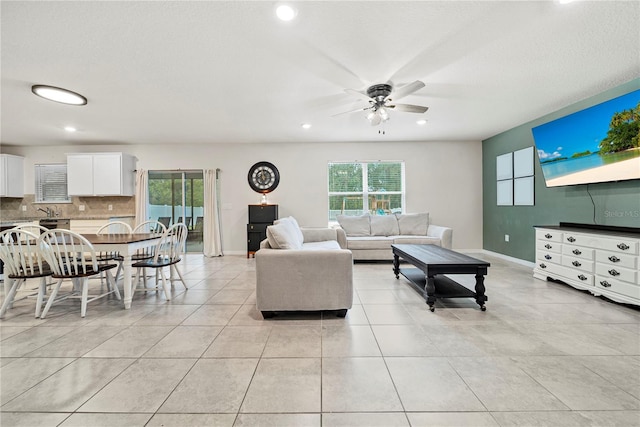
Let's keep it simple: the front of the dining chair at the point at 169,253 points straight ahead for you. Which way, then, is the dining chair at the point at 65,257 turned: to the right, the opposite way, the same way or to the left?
to the right

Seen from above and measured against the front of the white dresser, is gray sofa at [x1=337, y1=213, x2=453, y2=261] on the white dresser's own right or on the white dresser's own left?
on the white dresser's own right

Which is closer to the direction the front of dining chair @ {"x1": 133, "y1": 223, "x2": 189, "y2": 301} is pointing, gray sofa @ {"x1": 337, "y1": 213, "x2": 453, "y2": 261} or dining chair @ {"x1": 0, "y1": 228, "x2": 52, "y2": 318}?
the dining chair

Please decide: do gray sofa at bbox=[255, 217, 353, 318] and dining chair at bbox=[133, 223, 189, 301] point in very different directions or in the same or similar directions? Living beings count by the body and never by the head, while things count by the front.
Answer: very different directions

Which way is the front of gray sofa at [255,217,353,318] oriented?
to the viewer's right

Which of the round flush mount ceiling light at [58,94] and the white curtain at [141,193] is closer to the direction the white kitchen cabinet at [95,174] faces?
the round flush mount ceiling light

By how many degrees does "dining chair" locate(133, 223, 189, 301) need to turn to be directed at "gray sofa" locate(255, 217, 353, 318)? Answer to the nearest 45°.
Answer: approximately 180°

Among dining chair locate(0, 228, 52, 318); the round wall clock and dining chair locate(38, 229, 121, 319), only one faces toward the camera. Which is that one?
the round wall clock

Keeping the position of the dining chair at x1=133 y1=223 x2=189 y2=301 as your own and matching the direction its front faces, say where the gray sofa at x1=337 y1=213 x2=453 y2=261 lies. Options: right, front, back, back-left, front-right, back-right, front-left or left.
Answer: back-right

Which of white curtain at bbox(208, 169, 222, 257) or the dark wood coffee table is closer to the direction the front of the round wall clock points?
the dark wood coffee table

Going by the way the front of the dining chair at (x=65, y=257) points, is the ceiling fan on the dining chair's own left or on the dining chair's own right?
on the dining chair's own right

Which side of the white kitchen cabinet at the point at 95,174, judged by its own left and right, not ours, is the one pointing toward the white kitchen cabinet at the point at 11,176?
right

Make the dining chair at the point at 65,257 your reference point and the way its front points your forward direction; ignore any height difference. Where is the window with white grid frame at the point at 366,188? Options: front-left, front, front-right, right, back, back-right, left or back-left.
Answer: front-right

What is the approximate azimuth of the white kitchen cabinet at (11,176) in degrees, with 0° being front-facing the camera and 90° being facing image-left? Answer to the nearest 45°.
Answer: approximately 45°

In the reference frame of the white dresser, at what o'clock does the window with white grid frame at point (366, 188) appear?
The window with white grid frame is roughly at 2 o'clock from the white dresser.

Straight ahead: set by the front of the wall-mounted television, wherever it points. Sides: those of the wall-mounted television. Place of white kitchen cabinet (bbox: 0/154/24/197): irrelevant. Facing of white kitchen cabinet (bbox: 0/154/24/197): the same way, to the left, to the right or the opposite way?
to the left
